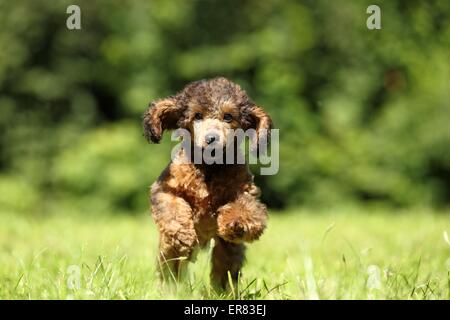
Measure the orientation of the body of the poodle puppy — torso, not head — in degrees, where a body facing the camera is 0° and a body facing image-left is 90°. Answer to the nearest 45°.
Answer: approximately 0°
